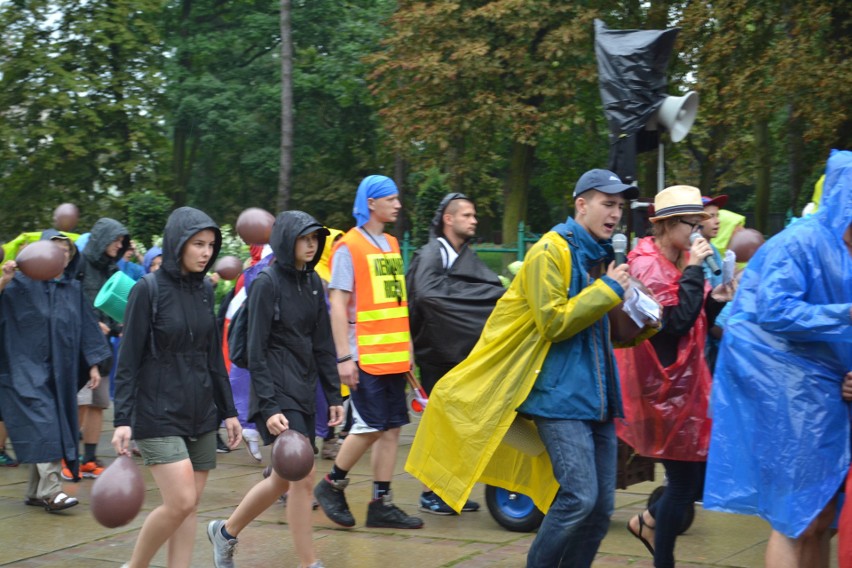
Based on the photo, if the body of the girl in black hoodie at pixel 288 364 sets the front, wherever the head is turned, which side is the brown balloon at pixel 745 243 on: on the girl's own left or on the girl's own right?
on the girl's own left

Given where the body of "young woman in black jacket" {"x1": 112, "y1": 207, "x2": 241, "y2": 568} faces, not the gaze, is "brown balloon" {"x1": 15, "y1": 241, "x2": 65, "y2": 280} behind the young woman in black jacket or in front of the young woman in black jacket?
behind

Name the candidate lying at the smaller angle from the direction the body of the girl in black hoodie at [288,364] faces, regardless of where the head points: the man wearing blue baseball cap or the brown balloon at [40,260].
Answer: the man wearing blue baseball cap

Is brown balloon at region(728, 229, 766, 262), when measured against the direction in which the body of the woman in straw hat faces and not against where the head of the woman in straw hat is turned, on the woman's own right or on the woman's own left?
on the woman's own left

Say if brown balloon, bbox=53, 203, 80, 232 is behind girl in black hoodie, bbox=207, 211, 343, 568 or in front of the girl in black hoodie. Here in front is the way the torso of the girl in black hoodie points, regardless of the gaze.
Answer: behind

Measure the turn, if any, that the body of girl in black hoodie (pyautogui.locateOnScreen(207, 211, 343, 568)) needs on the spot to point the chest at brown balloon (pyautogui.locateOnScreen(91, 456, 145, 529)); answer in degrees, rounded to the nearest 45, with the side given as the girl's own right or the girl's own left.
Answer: approximately 90° to the girl's own right
